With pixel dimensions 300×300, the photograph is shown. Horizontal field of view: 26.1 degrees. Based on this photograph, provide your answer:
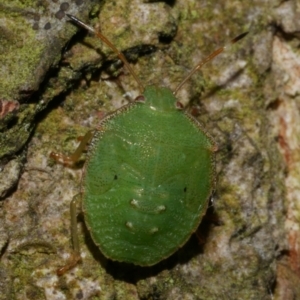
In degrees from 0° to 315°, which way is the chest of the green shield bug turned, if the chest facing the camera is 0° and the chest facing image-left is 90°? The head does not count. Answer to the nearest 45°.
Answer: approximately 180°
